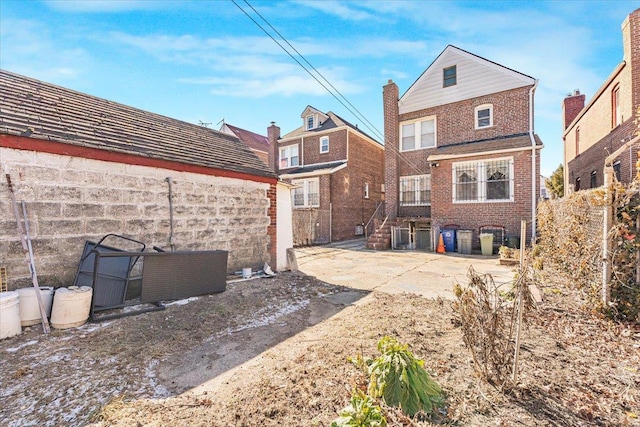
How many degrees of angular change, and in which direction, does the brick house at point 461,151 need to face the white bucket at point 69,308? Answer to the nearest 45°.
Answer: approximately 180°

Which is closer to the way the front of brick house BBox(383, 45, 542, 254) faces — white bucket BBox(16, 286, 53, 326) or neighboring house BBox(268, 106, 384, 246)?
the neighboring house

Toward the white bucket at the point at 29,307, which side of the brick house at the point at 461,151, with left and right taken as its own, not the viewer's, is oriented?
back

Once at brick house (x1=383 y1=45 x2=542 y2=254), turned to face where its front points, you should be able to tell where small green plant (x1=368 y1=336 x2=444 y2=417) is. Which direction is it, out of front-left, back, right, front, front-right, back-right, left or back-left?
back

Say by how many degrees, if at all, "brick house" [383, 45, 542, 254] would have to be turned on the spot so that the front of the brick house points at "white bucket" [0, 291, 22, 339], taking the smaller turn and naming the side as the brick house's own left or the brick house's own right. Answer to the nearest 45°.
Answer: approximately 180°

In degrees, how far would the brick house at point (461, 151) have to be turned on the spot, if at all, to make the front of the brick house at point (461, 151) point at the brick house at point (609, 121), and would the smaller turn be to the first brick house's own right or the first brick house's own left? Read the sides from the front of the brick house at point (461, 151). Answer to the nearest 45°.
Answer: approximately 90° to the first brick house's own right

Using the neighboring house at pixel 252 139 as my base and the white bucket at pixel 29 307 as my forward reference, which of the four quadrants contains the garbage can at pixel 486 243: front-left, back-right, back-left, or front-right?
front-left

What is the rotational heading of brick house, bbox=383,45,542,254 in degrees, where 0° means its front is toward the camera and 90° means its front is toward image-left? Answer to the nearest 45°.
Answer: approximately 180°

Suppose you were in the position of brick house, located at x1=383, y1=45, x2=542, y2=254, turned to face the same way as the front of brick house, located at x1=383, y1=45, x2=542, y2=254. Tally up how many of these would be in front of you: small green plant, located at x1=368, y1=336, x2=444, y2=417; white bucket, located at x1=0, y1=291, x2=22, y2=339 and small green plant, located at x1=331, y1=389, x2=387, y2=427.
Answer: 0
